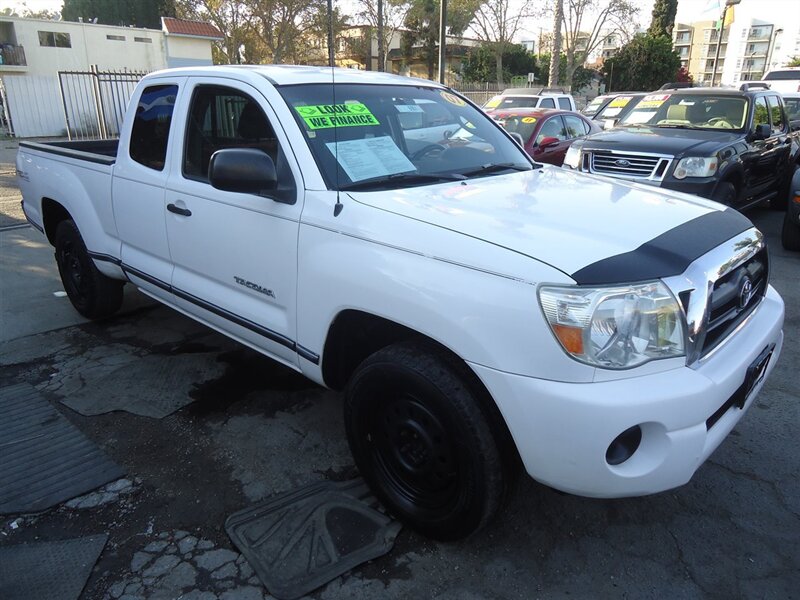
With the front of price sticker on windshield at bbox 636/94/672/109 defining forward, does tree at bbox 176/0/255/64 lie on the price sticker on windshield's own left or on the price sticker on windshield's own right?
on the price sticker on windshield's own right

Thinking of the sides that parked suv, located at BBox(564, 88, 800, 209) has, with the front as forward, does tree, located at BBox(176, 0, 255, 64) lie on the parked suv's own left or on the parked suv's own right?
on the parked suv's own right

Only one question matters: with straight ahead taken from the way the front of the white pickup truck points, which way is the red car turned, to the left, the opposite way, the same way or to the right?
to the right

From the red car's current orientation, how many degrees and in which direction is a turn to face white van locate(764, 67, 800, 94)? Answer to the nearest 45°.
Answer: approximately 180°

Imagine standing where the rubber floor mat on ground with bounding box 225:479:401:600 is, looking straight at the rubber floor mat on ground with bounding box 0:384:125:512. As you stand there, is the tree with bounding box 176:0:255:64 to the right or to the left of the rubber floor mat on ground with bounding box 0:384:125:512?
right

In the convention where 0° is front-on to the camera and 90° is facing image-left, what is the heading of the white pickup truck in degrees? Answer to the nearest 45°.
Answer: approximately 315°

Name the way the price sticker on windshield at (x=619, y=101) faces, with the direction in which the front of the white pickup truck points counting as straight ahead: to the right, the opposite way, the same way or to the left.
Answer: to the right

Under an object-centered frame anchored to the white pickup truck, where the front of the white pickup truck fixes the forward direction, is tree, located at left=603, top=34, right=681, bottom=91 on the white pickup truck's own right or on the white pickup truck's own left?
on the white pickup truck's own left

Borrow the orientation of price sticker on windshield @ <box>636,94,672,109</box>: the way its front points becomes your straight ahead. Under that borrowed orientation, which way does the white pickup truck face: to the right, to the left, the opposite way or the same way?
to the left

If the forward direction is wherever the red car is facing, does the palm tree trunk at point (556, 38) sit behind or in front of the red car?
behind
